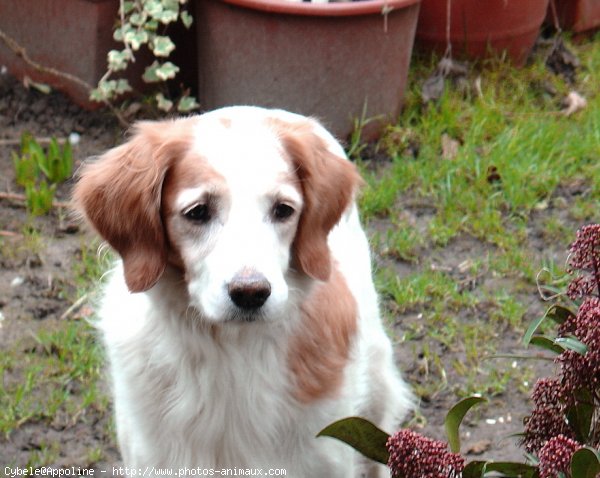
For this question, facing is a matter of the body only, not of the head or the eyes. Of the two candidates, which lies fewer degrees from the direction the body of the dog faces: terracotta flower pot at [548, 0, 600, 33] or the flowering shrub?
the flowering shrub

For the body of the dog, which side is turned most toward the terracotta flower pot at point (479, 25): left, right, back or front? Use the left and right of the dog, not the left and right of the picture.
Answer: back

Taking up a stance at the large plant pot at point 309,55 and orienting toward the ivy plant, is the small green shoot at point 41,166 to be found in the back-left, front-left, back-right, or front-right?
front-left

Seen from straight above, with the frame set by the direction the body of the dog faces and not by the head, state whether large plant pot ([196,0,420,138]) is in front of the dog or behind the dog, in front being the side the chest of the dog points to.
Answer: behind

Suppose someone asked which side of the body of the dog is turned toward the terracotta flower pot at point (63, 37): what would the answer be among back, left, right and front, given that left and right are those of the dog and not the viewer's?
back

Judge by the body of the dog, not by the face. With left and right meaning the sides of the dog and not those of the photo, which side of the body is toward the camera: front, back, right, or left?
front

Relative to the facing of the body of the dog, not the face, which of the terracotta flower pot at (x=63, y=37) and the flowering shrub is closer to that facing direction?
the flowering shrub

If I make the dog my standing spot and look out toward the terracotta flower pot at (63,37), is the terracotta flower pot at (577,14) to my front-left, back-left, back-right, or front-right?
front-right

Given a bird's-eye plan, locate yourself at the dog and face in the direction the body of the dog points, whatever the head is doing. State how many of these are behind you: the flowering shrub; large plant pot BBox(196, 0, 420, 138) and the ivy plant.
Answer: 2

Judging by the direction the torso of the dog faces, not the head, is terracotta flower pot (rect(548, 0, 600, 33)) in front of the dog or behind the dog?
behind

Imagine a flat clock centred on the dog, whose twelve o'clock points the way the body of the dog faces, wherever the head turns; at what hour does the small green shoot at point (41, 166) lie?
The small green shoot is roughly at 5 o'clock from the dog.

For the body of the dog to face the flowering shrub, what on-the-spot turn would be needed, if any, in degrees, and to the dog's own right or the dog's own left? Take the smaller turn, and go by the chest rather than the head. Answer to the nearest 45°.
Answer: approximately 45° to the dog's own left
